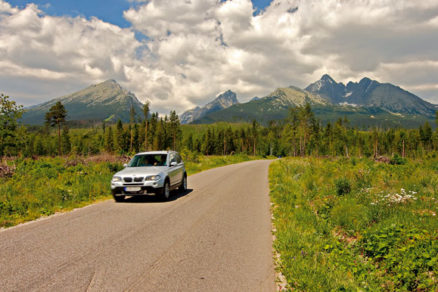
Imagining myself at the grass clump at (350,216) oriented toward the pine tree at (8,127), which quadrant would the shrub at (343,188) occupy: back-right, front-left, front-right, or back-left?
front-right

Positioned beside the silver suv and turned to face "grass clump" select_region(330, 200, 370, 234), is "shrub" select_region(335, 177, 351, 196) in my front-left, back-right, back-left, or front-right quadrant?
front-left

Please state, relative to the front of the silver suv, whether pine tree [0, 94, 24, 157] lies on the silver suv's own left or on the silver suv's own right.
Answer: on the silver suv's own right

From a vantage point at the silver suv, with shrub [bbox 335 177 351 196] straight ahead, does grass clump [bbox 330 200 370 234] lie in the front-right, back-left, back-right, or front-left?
front-right

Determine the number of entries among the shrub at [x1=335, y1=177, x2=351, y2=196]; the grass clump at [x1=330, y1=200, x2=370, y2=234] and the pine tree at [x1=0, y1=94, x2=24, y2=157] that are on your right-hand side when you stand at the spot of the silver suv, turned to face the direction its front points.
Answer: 1

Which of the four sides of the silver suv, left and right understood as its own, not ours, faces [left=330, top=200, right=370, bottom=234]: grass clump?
left

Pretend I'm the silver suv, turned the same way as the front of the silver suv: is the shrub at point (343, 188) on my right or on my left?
on my left

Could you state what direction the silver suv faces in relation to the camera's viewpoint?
facing the viewer and to the left of the viewer
